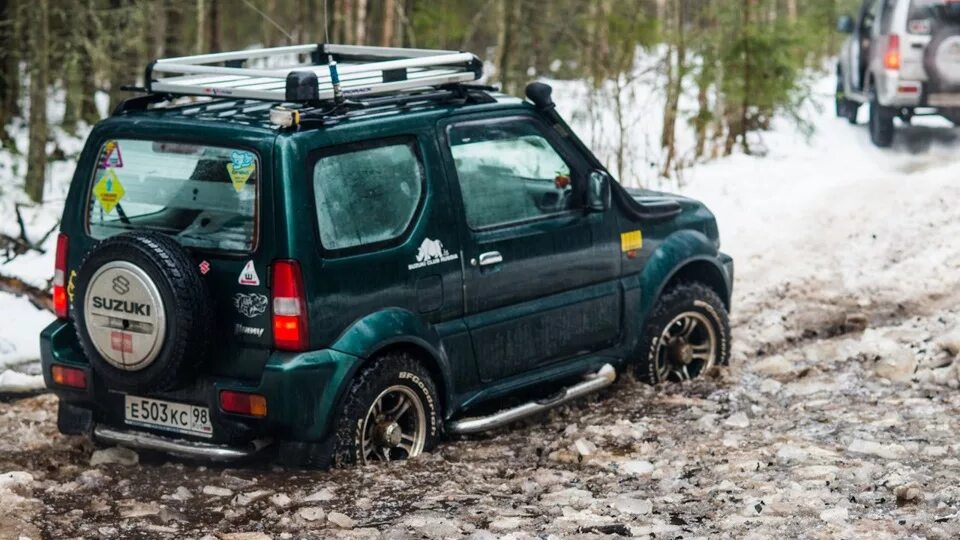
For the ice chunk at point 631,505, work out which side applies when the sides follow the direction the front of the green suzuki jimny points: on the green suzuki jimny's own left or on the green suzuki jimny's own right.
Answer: on the green suzuki jimny's own right

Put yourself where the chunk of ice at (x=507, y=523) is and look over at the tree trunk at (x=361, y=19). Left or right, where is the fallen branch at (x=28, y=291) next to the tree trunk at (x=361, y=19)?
left

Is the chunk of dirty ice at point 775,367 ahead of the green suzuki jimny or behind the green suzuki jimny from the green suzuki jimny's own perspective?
ahead

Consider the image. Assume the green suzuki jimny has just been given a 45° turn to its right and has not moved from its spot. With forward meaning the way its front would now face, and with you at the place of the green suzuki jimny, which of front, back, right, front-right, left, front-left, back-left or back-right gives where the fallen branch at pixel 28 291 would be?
back-left

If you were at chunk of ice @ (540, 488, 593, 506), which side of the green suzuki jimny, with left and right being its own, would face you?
right

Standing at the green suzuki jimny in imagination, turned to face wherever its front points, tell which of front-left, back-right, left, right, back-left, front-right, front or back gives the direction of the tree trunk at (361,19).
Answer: front-left

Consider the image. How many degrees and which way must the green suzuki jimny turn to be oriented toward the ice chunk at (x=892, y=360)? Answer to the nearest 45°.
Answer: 0° — it already faces it

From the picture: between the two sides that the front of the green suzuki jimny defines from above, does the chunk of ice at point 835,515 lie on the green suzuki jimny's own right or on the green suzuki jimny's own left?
on the green suzuki jimny's own right

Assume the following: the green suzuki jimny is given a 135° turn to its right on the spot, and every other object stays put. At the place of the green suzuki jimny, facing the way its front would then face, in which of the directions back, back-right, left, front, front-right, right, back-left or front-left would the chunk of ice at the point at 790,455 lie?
left

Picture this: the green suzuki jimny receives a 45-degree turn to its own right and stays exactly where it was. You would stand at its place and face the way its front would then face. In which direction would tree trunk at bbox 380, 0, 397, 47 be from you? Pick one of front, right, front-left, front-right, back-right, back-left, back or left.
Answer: left

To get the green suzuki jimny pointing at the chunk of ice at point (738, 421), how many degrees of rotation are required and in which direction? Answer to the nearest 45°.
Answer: approximately 45° to its right

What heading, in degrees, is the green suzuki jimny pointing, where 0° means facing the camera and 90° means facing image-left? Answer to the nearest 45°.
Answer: approximately 225°

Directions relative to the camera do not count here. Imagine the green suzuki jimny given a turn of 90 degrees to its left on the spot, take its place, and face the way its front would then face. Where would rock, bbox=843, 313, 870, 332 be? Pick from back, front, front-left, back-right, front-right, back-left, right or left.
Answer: right

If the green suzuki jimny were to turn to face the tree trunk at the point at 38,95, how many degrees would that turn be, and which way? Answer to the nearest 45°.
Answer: approximately 45° to its left

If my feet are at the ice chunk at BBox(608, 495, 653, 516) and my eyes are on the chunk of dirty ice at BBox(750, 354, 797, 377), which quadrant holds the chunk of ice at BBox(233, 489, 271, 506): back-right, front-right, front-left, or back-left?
back-left

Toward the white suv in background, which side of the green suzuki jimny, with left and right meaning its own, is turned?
front

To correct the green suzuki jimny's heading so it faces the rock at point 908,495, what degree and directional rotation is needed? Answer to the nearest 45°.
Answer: approximately 45° to its right
